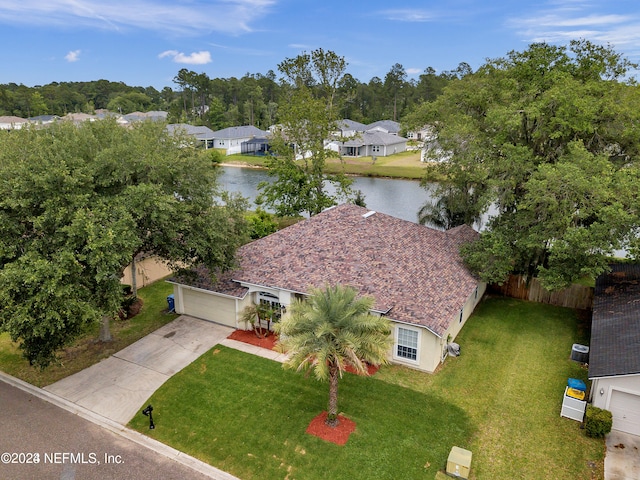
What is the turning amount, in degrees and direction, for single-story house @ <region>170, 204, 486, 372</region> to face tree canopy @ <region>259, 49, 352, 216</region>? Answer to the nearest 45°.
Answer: approximately 135° to its right

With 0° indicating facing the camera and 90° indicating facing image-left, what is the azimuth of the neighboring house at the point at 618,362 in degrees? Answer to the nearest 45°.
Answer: approximately 0°

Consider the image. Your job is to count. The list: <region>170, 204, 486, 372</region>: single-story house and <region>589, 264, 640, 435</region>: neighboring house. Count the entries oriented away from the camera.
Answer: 0

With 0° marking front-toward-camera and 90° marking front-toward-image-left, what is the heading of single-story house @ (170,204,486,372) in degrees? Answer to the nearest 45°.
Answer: approximately 45°

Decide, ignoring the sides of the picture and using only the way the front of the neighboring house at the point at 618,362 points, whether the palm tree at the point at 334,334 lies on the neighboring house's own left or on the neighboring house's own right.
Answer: on the neighboring house's own right

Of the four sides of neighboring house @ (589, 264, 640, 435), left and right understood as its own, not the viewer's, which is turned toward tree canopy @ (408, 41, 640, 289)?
back

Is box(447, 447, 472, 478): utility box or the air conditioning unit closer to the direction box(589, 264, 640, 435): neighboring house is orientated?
the utility box

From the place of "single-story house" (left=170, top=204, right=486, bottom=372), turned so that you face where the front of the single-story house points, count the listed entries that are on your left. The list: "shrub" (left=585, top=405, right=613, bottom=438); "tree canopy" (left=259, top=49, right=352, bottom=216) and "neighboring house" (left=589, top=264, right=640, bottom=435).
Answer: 2

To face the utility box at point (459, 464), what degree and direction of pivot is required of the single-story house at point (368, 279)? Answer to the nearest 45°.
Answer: approximately 45° to its left

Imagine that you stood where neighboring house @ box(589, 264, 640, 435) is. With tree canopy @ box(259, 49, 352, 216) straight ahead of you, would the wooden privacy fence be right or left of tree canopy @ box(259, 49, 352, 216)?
right
